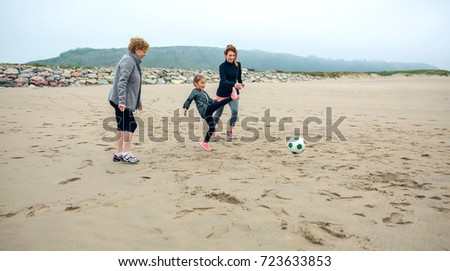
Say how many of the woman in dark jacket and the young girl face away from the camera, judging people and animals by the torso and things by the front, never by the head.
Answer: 0

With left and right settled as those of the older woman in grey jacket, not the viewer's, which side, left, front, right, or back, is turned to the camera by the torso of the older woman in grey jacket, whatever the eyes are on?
right

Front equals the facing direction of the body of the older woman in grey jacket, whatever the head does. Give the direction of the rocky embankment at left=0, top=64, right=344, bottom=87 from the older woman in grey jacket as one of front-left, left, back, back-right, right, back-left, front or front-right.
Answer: left

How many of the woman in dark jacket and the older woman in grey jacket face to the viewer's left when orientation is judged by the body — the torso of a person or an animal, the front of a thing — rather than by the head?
0

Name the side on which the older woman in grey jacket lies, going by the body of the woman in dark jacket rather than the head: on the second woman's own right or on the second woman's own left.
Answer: on the second woman's own right

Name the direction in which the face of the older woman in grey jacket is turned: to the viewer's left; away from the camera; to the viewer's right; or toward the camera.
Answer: to the viewer's right

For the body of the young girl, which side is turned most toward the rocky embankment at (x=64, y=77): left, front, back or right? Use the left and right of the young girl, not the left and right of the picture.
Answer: back

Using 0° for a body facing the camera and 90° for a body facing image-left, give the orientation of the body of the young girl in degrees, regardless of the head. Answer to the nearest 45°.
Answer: approximately 315°
